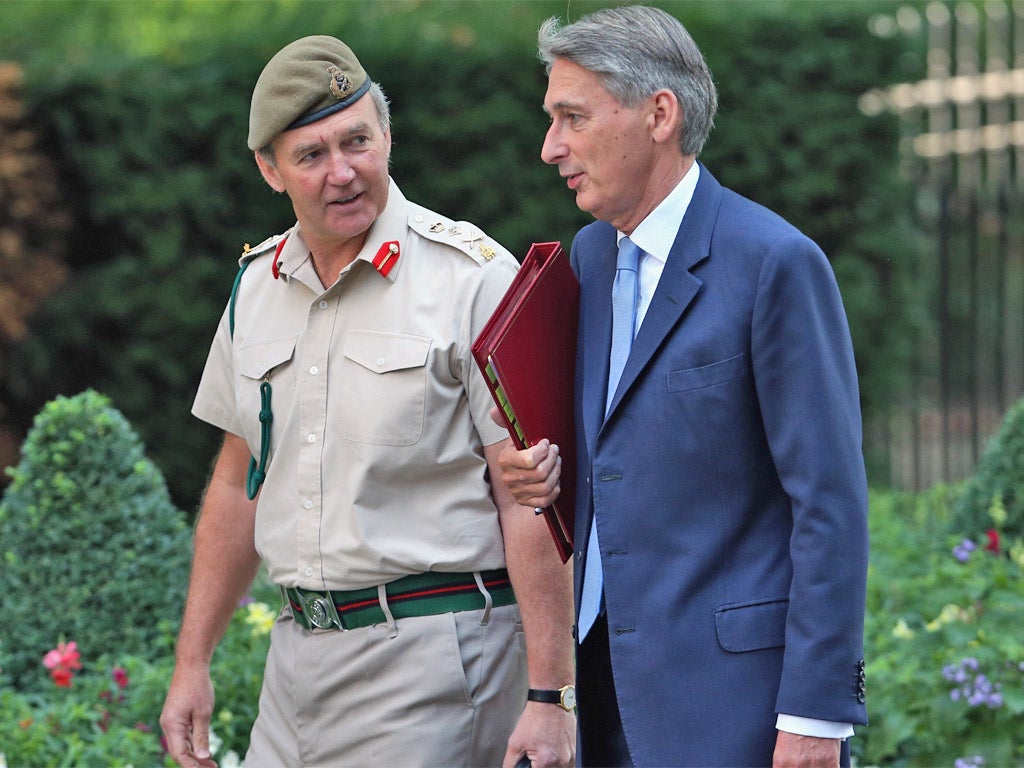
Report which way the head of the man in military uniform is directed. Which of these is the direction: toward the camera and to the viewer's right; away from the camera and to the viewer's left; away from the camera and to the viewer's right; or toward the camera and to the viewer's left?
toward the camera and to the viewer's right

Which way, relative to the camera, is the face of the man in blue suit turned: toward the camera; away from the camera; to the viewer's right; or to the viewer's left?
to the viewer's left

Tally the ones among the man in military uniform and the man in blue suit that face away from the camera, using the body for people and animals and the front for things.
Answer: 0

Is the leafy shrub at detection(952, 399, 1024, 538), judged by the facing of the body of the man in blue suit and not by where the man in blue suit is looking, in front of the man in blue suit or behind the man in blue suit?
behind

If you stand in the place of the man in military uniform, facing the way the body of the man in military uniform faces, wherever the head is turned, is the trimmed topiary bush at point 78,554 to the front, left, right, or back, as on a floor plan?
right

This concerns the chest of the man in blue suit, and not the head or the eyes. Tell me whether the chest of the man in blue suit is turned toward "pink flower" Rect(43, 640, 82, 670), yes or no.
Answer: no

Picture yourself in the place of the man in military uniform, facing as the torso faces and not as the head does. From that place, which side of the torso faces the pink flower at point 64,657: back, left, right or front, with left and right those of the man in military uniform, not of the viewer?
right

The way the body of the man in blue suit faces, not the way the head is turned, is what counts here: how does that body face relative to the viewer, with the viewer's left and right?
facing the viewer and to the left of the viewer

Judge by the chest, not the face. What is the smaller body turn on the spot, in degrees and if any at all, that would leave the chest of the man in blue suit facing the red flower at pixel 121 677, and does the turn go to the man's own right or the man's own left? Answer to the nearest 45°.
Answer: approximately 90° to the man's own right

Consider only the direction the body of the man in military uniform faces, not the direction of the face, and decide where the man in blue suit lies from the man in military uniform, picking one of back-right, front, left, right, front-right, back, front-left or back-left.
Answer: left

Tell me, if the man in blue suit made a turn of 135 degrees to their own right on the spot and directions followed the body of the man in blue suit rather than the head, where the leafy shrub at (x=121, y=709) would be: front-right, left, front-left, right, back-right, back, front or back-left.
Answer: front-left
